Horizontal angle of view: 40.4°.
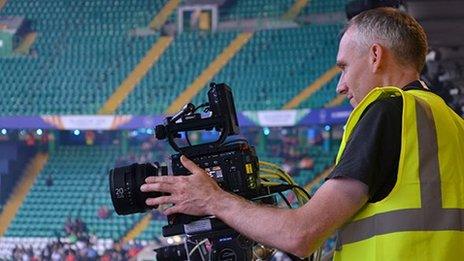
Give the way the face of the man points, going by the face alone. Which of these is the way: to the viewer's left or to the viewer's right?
to the viewer's left

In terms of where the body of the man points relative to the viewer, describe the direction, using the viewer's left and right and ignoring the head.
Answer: facing away from the viewer and to the left of the viewer
